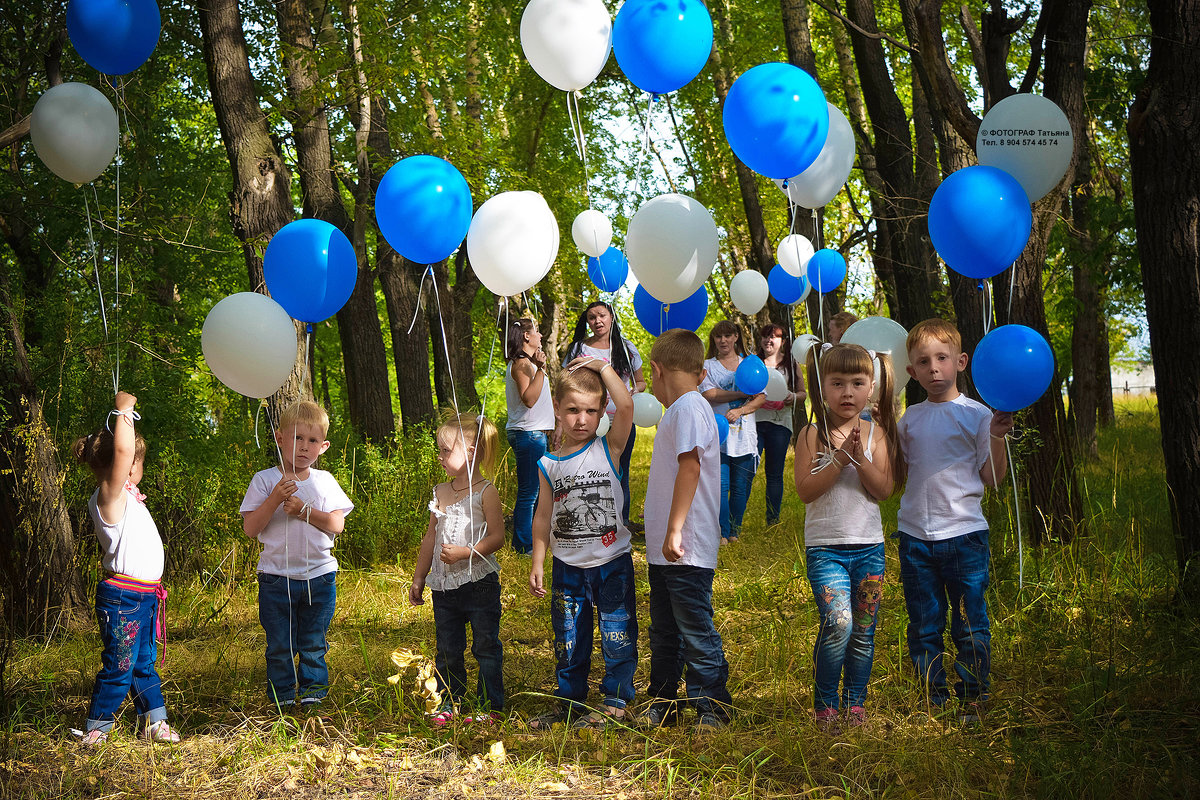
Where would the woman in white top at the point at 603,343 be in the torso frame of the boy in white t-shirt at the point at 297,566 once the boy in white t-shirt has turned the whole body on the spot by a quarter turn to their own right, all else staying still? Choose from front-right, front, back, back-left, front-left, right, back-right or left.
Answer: back-right

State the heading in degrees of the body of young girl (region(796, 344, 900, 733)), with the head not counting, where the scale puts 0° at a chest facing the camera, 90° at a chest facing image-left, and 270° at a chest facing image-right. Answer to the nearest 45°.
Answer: approximately 0°

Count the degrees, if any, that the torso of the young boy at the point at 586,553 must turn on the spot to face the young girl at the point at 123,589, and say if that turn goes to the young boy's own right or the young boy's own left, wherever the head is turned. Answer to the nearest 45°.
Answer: approximately 90° to the young boy's own right
